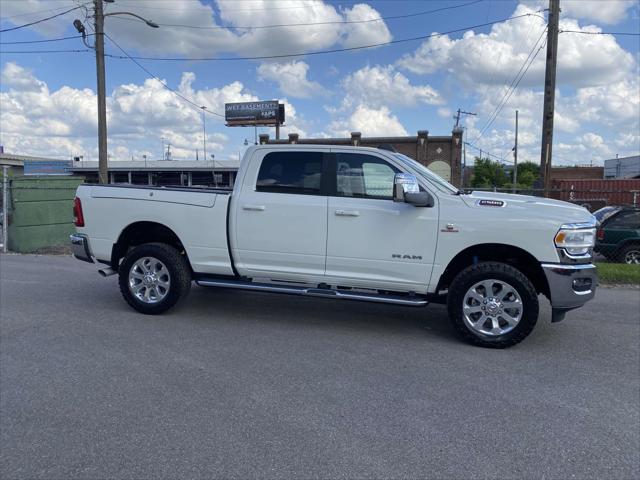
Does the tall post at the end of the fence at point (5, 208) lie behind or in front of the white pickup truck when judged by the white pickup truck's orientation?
behind

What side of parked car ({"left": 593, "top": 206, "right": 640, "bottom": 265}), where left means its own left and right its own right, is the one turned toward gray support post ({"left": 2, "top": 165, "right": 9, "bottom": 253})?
back

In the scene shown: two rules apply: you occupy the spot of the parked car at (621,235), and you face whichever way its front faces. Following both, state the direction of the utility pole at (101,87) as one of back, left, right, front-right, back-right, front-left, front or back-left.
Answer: back

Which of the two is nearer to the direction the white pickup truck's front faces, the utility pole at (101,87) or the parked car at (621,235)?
the parked car

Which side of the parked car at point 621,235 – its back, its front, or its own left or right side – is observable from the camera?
right

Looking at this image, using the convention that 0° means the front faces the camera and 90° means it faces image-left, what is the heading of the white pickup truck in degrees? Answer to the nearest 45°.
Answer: approximately 270°

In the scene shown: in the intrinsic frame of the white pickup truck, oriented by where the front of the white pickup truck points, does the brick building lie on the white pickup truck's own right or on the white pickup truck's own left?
on the white pickup truck's own left

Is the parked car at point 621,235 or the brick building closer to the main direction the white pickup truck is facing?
the parked car

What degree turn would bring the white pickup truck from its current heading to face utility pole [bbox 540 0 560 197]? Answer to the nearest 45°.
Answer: approximately 45° to its left

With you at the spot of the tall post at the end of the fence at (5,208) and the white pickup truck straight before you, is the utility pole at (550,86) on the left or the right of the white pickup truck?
left
